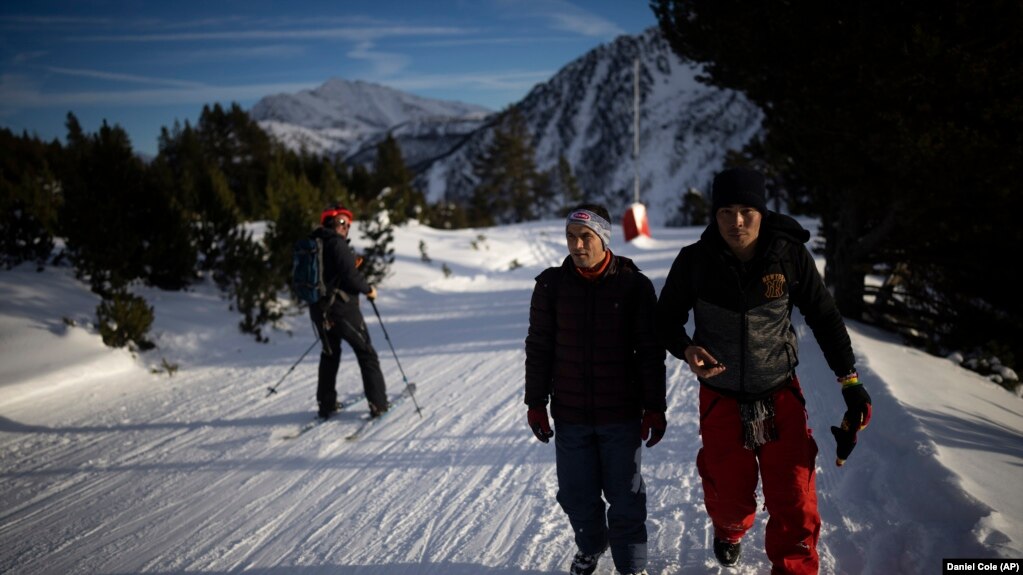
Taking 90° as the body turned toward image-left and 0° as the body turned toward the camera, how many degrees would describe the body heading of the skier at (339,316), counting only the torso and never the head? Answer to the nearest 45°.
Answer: approximately 270°

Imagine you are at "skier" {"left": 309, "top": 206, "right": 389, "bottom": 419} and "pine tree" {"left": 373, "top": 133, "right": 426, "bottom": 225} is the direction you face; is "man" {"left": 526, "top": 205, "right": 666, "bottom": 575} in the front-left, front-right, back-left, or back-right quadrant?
back-right

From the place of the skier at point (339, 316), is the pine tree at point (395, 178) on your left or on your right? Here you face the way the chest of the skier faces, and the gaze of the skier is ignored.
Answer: on your left

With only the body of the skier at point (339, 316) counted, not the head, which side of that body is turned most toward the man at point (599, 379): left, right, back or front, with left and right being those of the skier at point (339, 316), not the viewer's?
right
